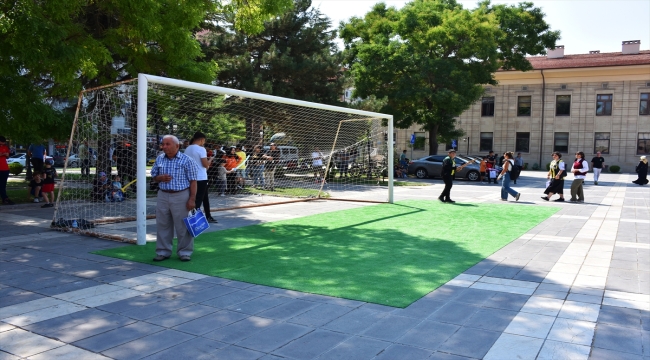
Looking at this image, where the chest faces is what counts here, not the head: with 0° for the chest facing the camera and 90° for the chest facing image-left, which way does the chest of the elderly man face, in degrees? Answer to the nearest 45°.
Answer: approximately 45°

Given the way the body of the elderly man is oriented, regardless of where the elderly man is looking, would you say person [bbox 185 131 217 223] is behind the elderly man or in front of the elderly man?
behind

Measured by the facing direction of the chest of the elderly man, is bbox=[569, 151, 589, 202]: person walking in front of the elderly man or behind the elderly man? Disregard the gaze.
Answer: behind

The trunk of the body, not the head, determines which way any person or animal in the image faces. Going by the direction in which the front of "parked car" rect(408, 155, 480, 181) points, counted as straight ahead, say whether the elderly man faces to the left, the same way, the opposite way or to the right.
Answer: to the right

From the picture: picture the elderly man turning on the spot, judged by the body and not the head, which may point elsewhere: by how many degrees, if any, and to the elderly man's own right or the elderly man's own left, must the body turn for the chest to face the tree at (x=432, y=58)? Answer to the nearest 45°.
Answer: approximately 180°

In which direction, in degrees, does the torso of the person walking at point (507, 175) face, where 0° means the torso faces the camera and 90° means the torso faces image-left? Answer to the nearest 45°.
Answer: approximately 90°

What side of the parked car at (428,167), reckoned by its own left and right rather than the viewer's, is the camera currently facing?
right
